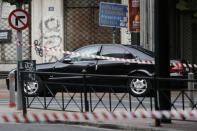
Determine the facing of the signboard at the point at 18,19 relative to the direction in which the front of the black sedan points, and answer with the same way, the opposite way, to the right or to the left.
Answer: to the left

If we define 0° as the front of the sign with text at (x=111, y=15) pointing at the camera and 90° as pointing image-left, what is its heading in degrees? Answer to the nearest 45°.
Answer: approximately 0°

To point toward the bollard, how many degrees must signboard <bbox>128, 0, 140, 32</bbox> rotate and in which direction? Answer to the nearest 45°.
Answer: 0° — it already faces it

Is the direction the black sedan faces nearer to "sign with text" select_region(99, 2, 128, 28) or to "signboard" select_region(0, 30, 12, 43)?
the signboard

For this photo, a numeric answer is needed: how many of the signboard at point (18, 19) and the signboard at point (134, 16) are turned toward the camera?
2

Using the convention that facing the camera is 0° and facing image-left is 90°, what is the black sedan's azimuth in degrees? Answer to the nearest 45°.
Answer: approximately 90°

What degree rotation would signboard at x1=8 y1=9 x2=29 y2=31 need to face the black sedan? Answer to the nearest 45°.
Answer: approximately 135° to its left
